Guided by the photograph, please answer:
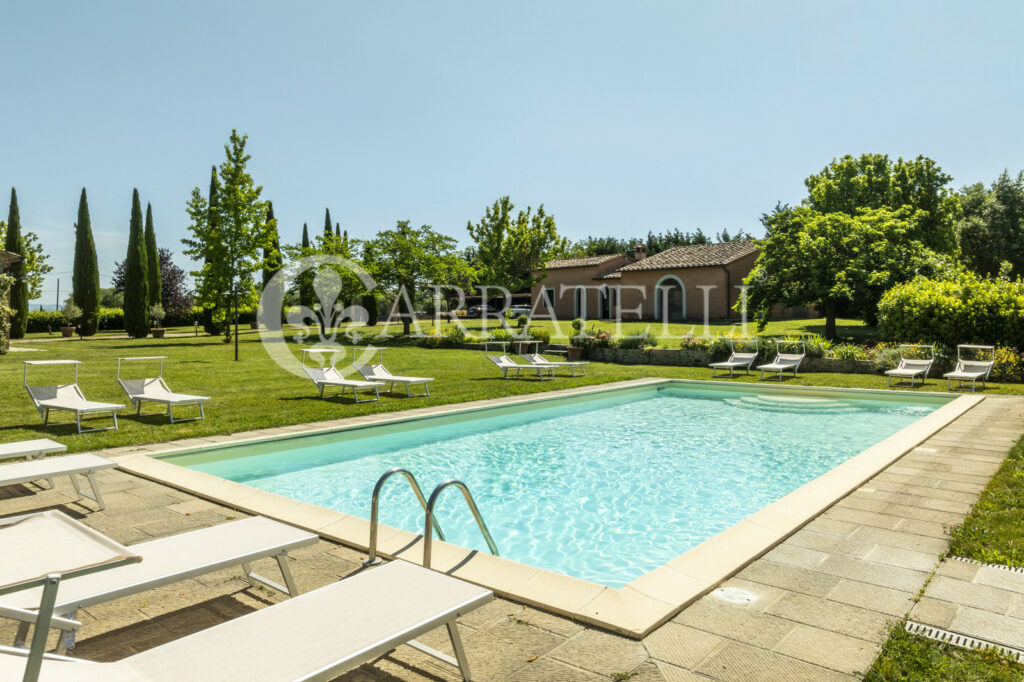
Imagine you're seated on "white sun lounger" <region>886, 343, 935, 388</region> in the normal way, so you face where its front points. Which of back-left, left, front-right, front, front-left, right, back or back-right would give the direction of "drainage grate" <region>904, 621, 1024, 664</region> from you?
front-left

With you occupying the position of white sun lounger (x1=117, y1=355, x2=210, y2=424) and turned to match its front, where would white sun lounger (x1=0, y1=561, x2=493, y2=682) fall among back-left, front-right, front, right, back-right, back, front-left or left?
front-right

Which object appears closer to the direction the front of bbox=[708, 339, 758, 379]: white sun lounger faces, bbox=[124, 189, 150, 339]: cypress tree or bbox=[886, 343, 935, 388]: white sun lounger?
the cypress tree

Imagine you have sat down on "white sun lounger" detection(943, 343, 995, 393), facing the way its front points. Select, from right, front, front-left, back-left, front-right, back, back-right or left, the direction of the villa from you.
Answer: right

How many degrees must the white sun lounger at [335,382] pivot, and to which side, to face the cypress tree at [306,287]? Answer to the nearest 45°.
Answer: approximately 135° to its left

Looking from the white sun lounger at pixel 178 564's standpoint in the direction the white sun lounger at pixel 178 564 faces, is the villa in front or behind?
in front

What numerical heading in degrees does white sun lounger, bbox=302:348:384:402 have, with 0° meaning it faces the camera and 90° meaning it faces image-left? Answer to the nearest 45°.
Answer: approximately 315°

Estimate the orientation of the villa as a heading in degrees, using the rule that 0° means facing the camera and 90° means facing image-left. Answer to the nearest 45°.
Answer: approximately 0°

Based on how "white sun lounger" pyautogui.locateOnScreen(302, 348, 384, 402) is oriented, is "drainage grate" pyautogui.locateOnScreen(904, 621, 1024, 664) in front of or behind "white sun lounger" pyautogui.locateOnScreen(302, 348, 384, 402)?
in front

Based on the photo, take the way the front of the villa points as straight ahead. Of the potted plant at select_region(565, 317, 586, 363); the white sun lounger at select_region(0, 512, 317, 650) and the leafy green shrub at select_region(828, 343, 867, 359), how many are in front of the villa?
3

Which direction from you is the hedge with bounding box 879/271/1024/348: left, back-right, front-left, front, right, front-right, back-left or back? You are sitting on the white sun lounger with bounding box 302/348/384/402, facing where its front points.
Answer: front-left

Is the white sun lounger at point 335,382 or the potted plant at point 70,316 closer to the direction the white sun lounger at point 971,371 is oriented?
the white sun lounger

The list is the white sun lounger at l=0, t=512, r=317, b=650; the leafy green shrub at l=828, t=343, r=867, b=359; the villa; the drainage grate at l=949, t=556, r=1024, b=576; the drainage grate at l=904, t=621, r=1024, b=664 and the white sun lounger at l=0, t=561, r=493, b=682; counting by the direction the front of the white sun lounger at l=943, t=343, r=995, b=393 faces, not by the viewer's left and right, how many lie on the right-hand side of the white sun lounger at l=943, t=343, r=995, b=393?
2

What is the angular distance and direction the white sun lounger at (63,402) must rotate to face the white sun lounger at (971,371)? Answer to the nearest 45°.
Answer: approximately 45° to its left

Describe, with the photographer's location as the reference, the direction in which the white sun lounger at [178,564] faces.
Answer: facing away from the viewer and to the right of the viewer

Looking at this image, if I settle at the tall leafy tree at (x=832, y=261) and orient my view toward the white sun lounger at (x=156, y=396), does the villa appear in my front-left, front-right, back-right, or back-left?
back-right

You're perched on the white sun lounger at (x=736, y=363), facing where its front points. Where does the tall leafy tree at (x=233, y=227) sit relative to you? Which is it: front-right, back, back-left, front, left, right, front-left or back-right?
front-right
